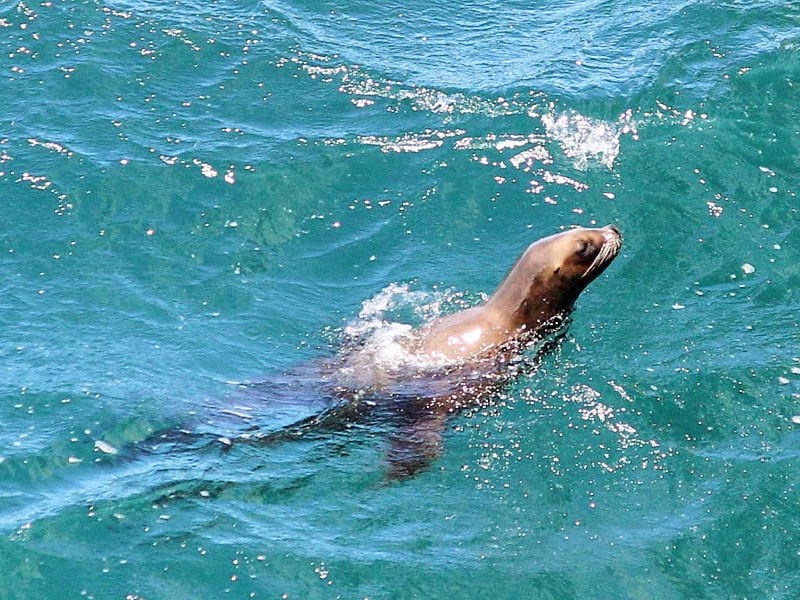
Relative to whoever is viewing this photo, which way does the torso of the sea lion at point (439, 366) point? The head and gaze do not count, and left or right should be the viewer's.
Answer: facing to the right of the viewer
